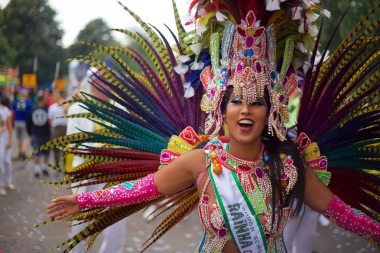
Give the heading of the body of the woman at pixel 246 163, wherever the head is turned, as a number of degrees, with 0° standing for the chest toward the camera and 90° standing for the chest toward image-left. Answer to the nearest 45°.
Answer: approximately 0°

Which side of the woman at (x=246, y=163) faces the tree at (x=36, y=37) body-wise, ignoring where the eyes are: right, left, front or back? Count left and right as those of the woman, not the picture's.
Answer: back

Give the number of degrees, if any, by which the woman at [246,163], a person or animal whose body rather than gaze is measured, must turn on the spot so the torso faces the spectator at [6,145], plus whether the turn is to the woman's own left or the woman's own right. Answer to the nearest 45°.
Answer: approximately 135° to the woman's own right
